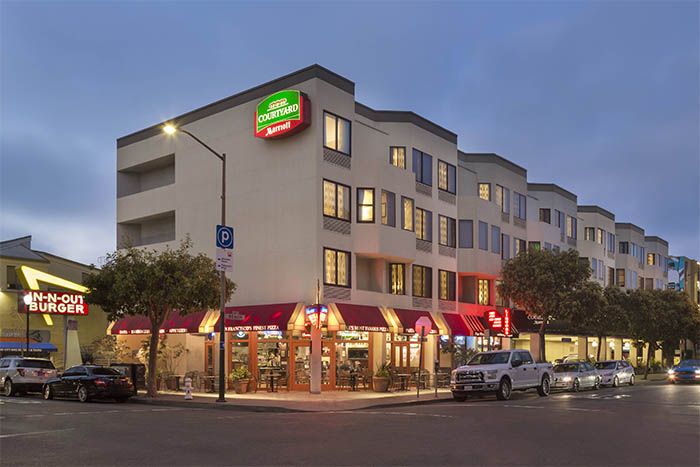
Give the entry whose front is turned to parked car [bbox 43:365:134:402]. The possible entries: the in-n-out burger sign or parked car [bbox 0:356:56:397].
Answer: the in-n-out burger sign

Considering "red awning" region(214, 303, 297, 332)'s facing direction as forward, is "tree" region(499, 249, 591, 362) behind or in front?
behind

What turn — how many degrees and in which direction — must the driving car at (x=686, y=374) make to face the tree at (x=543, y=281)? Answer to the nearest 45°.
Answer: approximately 45° to its right

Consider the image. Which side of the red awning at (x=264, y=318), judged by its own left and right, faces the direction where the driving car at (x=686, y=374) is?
back

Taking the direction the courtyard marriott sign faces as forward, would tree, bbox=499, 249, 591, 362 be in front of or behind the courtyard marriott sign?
behind

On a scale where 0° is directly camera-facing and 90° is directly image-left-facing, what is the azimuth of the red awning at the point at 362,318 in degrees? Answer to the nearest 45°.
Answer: approximately 315°
